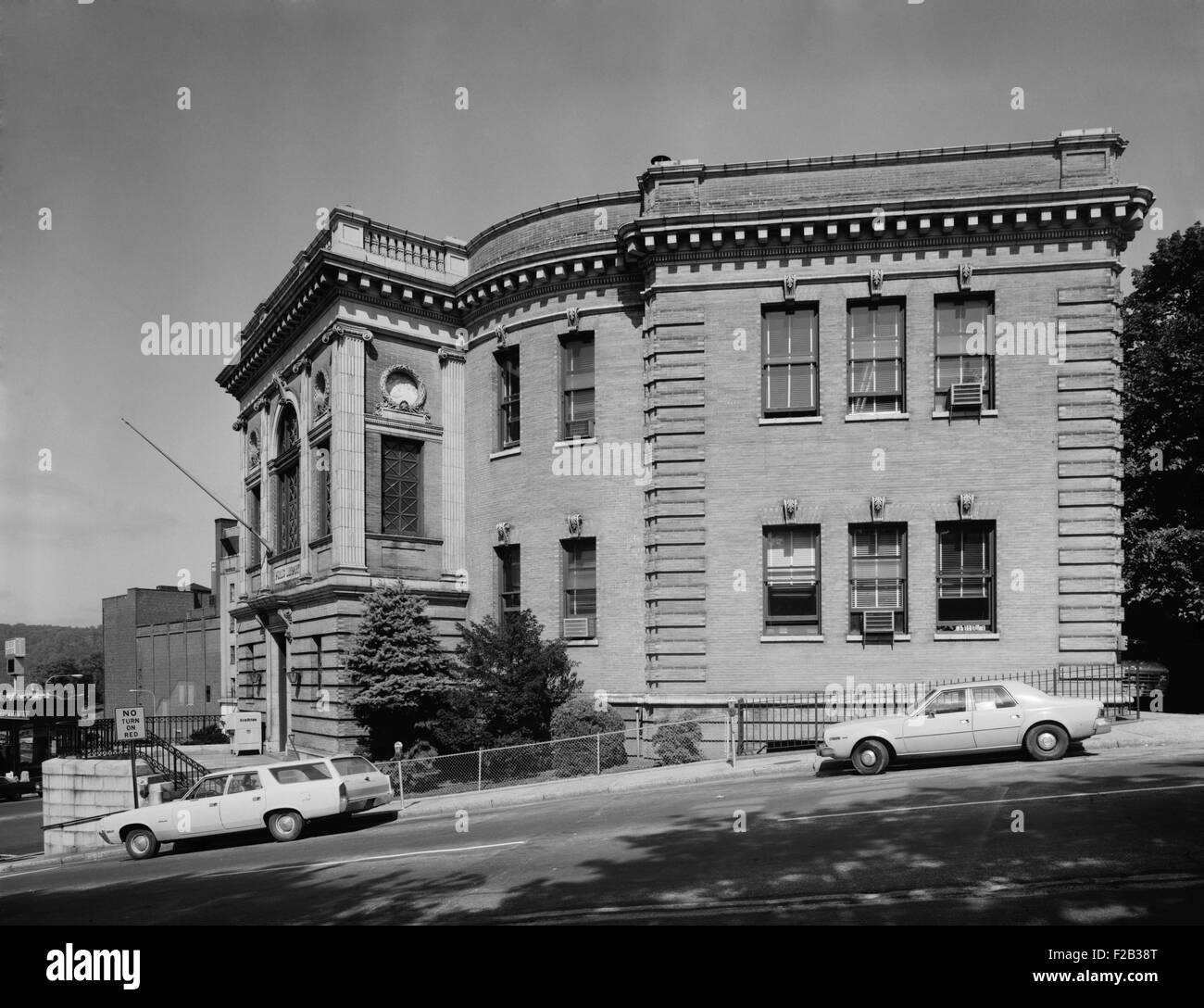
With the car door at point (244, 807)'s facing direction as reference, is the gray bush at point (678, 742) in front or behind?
behind

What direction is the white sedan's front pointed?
to the viewer's left

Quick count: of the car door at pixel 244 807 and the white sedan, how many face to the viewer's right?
0

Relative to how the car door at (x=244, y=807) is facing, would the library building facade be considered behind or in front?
behind

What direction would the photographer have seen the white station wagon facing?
facing away from the viewer and to the left of the viewer
